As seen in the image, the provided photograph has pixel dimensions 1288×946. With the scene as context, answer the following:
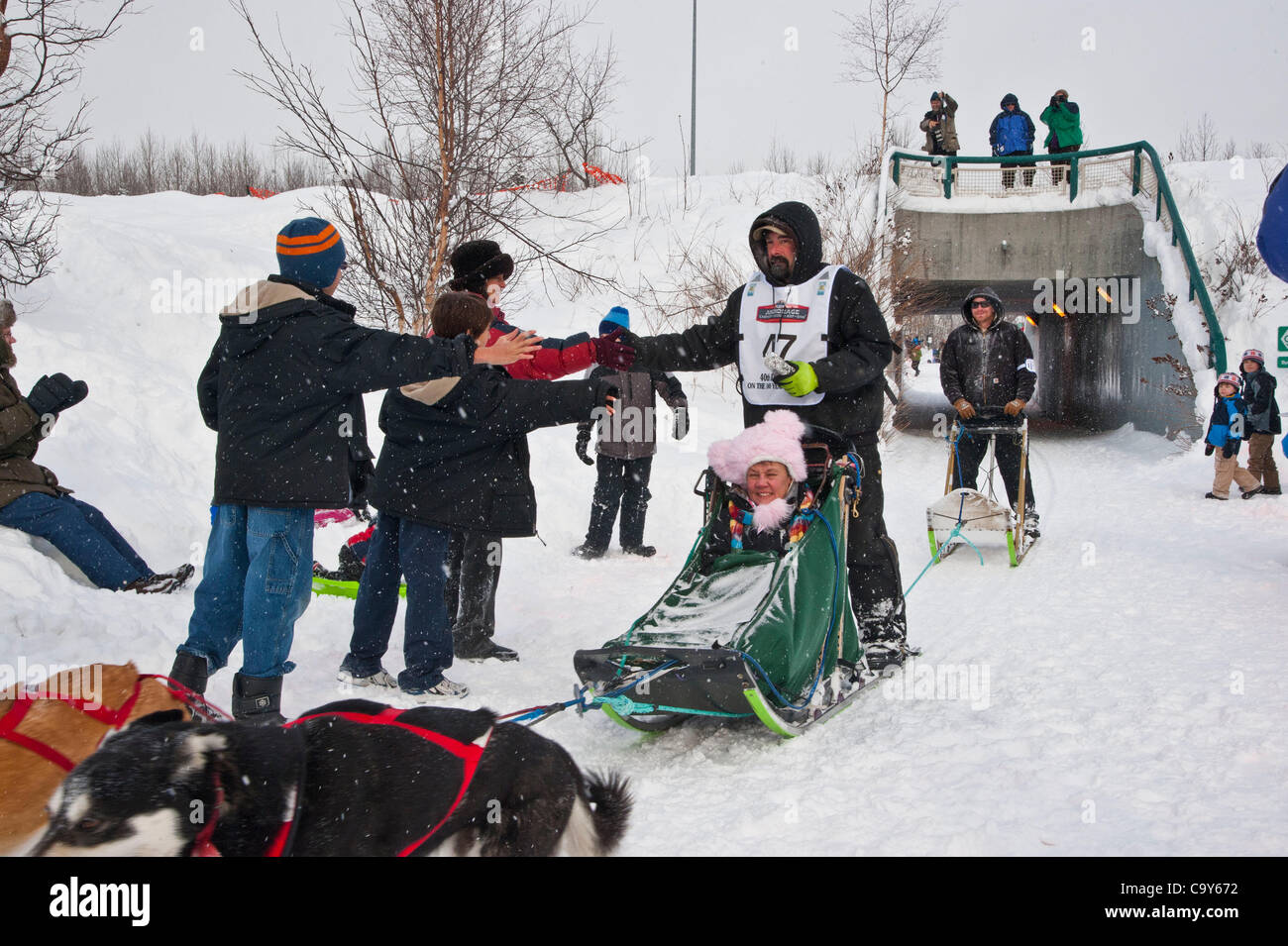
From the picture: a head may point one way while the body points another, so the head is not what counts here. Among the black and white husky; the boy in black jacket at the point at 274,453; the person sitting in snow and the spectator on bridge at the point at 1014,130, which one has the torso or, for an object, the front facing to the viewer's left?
the black and white husky

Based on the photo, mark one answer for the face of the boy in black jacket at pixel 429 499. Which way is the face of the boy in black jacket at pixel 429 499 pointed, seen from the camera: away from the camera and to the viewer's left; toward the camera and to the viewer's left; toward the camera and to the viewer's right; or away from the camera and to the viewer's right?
away from the camera and to the viewer's right

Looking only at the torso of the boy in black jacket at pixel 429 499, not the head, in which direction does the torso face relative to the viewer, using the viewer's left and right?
facing away from the viewer and to the right of the viewer

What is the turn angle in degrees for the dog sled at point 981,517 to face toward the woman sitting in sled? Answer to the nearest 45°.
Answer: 0° — it already faces them

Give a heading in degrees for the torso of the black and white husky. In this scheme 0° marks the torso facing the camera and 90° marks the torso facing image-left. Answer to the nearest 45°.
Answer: approximately 90°

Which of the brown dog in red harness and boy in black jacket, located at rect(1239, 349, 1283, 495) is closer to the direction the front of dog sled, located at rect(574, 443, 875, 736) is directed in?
the brown dog in red harness

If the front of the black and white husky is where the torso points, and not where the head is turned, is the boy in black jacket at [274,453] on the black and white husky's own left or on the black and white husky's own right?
on the black and white husky's own right

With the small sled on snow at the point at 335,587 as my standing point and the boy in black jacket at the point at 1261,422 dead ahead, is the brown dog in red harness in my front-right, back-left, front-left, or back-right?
back-right

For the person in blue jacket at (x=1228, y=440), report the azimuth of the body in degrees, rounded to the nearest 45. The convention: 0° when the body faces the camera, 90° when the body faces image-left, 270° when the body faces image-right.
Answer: approximately 45°

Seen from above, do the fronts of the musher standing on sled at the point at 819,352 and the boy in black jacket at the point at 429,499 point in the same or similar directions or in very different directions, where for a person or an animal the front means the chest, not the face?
very different directions

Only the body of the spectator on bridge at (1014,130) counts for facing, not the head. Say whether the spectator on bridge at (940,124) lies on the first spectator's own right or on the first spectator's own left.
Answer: on the first spectator's own right

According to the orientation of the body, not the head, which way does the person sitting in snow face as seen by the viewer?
to the viewer's right
